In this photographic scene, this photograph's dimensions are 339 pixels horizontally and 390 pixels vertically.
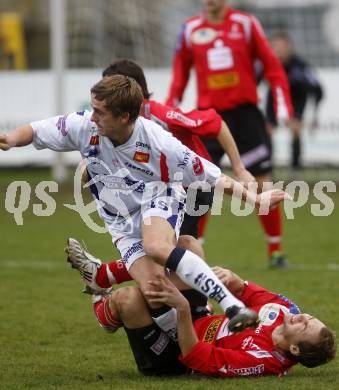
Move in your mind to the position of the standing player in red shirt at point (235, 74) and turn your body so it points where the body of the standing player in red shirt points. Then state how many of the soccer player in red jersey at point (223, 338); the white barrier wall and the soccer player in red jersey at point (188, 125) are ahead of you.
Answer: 2

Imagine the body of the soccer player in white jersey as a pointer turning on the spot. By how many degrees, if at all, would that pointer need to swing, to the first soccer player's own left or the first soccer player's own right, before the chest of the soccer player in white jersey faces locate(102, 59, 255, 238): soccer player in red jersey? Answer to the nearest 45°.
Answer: approximately 135° to the first soccer player's own right

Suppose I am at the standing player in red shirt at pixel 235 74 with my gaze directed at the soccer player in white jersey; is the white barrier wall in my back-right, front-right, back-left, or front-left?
back-right

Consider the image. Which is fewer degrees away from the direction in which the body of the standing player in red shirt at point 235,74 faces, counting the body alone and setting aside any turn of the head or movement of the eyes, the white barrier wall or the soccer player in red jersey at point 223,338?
the soccer player in red jersey

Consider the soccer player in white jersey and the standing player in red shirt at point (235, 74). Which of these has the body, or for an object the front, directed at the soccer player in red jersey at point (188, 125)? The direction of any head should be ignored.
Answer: the standing player in red shirt

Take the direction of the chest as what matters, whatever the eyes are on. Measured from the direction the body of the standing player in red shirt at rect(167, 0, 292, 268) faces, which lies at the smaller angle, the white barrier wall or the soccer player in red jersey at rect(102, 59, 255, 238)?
the soccer player in red jersey

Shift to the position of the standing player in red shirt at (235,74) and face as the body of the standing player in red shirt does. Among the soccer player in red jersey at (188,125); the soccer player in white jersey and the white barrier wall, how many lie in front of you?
2

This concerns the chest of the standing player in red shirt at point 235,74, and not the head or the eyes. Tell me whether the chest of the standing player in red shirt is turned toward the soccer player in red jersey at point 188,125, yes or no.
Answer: yes

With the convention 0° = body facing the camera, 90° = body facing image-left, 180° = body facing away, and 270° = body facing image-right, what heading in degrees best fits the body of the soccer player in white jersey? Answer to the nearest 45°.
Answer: approximately 45°

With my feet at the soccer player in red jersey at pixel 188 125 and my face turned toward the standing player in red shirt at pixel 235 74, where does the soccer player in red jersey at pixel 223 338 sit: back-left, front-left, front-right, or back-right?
back-right
